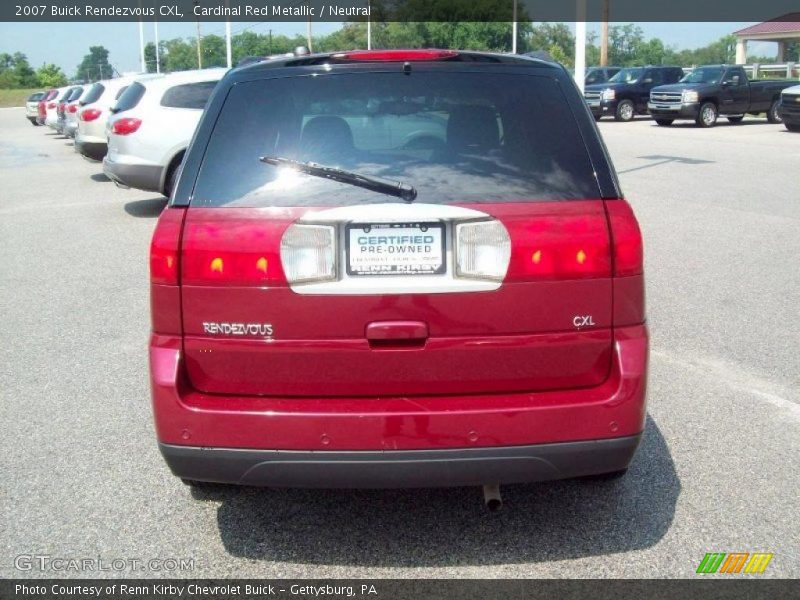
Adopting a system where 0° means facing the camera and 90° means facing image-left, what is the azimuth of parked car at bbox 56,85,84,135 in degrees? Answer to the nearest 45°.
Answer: approximately 225°

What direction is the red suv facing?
away from the camera

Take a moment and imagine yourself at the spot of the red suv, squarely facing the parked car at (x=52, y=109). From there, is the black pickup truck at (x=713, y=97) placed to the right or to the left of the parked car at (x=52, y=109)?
right

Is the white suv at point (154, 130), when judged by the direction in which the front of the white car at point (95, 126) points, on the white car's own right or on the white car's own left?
on the white car's own right

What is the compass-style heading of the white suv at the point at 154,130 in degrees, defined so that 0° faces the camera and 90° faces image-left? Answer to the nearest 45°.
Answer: approximately 225°

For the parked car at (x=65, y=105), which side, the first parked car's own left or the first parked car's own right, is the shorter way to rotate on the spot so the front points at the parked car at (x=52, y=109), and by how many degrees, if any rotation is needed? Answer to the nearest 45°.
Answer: approximately 45° to the first parked car's own left

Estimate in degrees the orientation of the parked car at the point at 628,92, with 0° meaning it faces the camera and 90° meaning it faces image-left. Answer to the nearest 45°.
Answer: approximately 45°

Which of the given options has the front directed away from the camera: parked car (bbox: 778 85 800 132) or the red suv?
the red suv

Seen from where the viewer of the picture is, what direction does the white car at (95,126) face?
facing away from the viewer and to the right of the viewer

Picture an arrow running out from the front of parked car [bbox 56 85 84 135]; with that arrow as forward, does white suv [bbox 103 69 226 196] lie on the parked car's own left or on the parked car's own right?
on the parked car's own right
